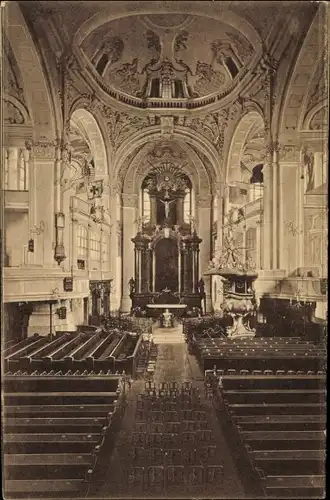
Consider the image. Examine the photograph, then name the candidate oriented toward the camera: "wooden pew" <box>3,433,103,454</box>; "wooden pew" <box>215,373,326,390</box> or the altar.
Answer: the altar

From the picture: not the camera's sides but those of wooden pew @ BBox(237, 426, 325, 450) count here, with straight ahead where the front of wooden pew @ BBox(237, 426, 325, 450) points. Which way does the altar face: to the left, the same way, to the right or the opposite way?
the opposite way

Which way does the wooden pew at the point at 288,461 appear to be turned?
away from the camera

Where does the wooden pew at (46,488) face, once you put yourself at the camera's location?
facing away from the viewer

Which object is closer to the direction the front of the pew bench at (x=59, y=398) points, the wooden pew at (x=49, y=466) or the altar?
the altar

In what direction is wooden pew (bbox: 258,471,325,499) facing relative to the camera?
away from the camera

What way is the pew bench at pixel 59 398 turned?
away from the camera

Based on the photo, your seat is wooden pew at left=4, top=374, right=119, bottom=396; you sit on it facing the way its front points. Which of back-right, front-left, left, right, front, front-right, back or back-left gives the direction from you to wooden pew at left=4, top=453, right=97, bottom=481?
back

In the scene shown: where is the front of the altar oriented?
toward the camera

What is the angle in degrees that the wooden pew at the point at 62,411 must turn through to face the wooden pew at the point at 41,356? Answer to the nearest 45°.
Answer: approximately 45° to its left

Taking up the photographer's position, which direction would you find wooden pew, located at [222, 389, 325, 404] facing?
facing away from the viewer

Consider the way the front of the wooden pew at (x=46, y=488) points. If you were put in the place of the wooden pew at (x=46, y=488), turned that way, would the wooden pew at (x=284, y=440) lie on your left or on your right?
on your right

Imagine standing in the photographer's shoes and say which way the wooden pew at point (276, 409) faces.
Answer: facing away from the viewer

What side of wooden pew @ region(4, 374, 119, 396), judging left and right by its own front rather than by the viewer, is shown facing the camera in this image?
back
